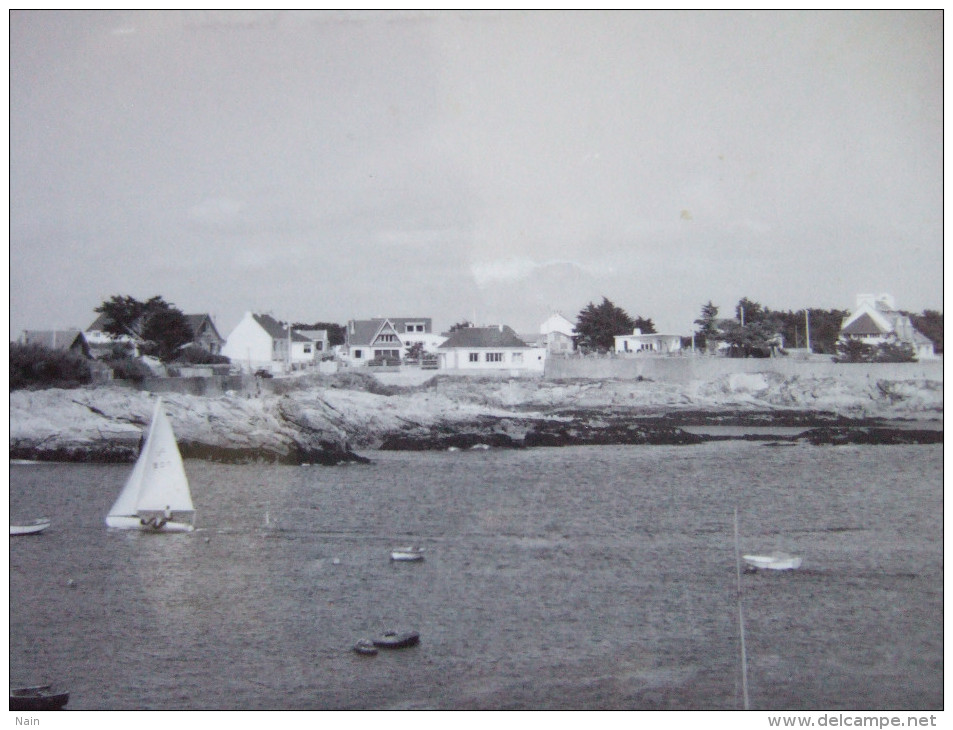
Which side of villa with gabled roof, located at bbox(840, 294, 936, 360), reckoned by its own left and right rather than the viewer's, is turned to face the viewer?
front

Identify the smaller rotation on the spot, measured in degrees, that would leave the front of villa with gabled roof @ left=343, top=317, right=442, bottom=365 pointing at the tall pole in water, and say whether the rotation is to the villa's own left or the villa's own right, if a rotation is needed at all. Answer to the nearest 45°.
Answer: approximately 45° to the villa's own left

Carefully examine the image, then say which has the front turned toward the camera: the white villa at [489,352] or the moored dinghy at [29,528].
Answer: the white villa

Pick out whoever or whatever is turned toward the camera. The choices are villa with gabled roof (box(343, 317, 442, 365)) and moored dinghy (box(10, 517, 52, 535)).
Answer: the villa with gabled roof

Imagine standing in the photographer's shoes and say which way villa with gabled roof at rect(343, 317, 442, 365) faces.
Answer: facing the viewer

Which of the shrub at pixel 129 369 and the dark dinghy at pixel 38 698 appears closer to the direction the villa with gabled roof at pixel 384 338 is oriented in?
the dark dinghy
